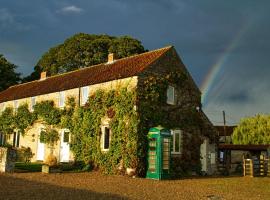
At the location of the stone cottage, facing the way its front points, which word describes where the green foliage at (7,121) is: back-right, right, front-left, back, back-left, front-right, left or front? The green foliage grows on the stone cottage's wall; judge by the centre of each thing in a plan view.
right

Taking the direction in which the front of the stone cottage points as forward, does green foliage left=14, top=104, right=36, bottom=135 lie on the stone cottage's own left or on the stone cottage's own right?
on the stone cottage's own right

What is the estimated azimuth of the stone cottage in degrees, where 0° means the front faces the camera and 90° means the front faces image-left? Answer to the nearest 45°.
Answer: approximately 45°

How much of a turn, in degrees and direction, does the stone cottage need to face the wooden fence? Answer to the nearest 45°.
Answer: approximately 135° to its left
